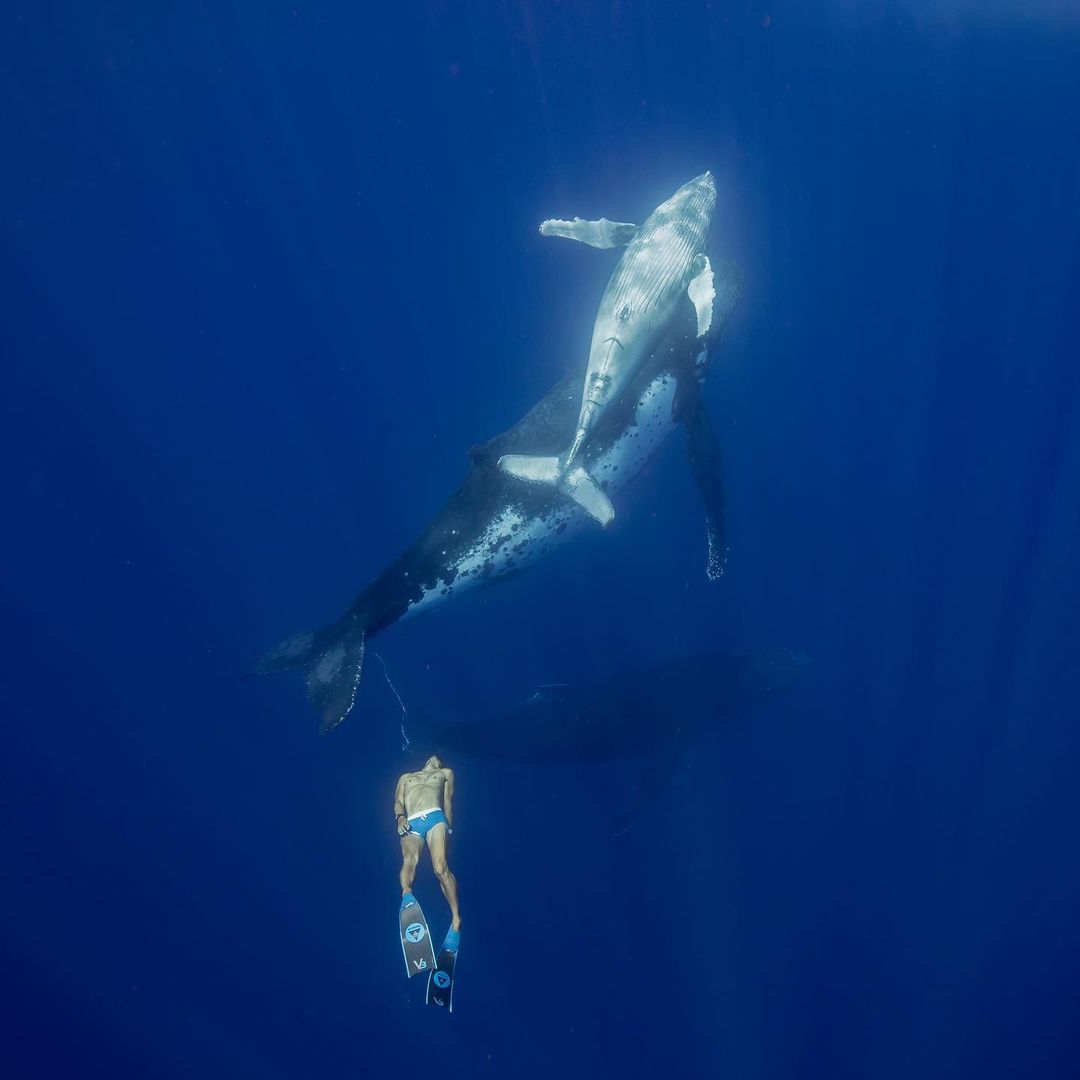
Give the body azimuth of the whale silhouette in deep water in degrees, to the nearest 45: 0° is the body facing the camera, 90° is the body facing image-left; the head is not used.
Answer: approximately 270°

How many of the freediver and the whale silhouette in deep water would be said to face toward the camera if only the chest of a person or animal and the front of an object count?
1

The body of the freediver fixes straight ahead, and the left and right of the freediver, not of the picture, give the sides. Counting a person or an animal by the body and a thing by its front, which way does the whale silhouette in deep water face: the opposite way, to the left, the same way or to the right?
to the left

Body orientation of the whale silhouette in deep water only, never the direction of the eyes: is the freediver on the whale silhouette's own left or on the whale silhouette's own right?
on the whale silhouette's own right

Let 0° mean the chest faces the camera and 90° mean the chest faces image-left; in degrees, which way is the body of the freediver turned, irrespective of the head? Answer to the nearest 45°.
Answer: approximately 0°
